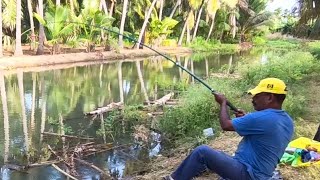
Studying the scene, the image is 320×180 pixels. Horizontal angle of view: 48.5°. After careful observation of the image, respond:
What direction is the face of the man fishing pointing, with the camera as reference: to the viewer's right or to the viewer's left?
to the viewer's left

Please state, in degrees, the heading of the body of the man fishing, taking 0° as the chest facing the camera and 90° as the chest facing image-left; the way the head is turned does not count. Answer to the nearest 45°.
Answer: approximately 90°

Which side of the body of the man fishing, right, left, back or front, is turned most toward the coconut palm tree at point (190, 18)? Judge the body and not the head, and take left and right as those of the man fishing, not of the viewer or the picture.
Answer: right

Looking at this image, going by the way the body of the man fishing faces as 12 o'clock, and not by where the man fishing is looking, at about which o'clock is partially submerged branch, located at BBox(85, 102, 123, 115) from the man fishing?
The partially submerged branch is roughly at 2 o'clock from the man fishing.
